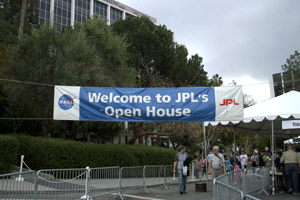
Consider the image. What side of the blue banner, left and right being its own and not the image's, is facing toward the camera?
front

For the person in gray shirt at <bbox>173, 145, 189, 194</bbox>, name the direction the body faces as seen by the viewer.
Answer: toward the camera

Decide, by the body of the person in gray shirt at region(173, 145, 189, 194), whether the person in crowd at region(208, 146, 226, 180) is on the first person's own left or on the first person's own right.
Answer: on the first person's own left

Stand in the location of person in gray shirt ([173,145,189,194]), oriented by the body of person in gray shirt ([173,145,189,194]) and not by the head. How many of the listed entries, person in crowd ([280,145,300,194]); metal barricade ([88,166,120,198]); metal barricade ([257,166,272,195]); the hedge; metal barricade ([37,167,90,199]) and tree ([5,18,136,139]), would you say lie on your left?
2

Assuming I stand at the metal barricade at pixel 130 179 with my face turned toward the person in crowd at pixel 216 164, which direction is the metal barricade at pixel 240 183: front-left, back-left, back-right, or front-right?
front-right
